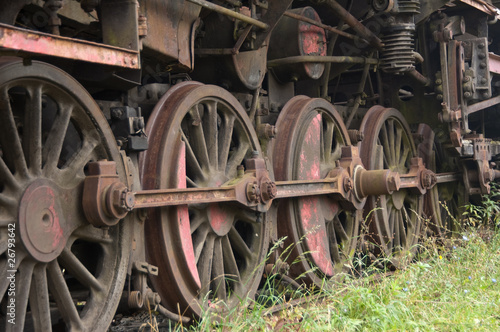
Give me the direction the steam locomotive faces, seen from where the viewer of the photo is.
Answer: facing away from the viewer and to the right of the viewer
